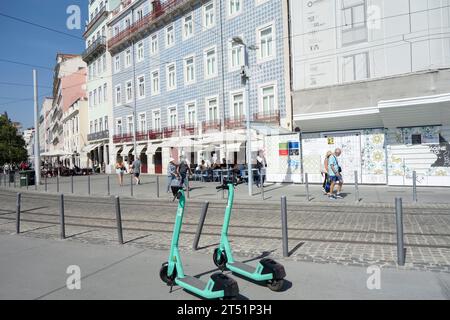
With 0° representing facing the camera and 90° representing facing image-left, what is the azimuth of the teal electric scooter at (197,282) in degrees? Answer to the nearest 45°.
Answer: approximately 135°

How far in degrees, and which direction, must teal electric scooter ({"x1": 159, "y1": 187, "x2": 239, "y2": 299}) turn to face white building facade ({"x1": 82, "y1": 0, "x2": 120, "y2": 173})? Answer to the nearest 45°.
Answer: approximately 45° to its right
